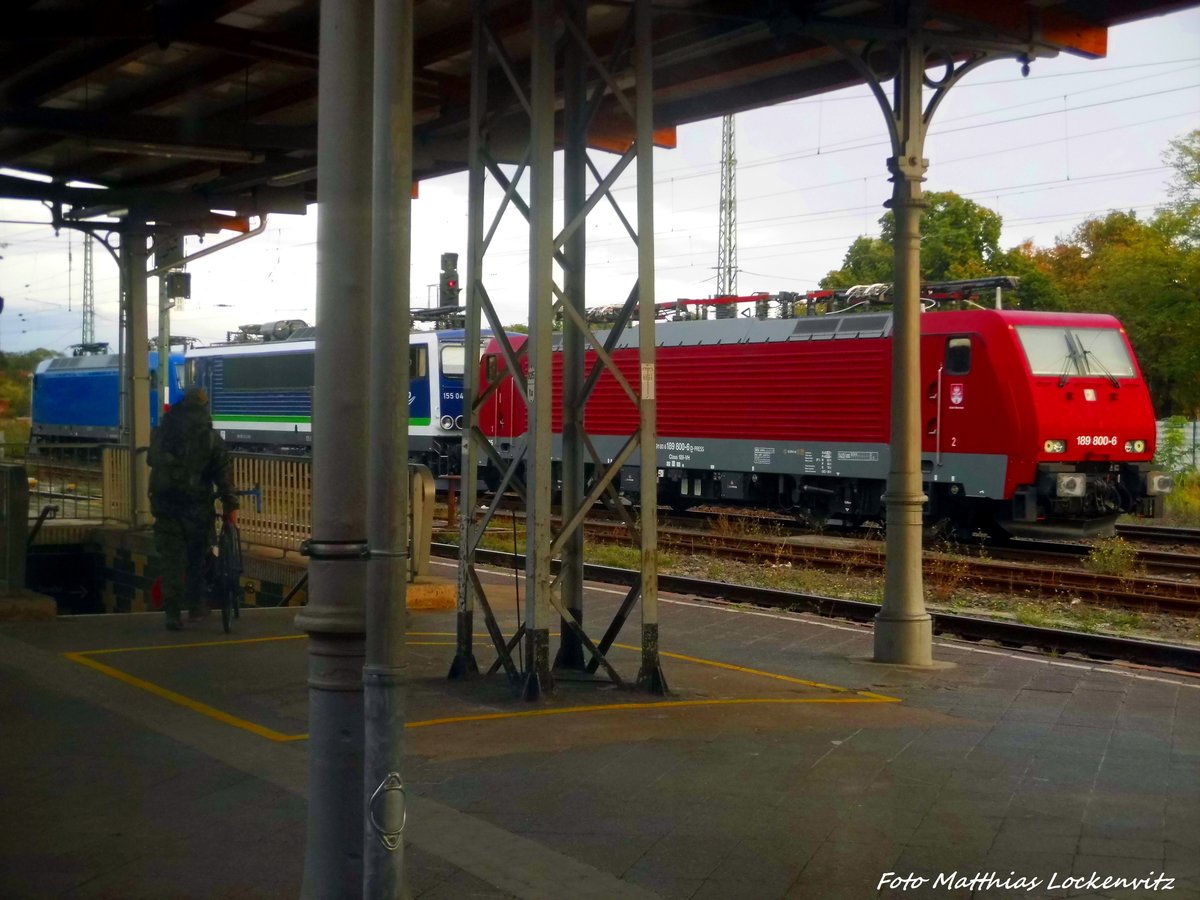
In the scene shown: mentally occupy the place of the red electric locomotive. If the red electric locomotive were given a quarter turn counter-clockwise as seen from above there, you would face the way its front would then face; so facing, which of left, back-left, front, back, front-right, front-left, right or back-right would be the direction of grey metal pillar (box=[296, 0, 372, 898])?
back-right

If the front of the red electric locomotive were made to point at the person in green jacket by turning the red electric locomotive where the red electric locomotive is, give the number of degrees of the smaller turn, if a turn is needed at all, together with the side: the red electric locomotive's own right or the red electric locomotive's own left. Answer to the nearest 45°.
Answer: approximately 90° to the red electric locomotive's own right

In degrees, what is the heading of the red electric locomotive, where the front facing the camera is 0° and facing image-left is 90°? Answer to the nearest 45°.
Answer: approximately 315°

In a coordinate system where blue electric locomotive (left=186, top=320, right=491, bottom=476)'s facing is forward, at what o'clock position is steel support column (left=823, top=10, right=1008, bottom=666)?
The steel support column is roughly at 1 o'clock from the blue electric locomotive.

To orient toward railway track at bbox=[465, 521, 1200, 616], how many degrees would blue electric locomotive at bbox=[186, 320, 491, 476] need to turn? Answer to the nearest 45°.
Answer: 0° — it already faces it

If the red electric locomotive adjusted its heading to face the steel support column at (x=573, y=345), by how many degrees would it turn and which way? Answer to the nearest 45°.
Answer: approximately 45° to its right

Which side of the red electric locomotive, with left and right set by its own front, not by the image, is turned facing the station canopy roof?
right

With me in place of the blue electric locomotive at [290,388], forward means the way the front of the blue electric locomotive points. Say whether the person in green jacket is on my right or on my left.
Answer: on my right

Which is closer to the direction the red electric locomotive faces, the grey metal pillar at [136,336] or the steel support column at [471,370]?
the steel support column

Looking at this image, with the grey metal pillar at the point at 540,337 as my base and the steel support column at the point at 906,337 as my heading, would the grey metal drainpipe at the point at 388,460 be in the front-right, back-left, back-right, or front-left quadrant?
back-right

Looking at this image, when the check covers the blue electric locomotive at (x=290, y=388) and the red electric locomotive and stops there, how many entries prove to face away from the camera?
0

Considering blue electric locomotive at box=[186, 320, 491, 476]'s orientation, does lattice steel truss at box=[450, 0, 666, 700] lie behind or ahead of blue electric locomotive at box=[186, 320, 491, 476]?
ahead

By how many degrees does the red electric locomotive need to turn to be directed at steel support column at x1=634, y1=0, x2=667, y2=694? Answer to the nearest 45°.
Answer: approximately 45° to its right

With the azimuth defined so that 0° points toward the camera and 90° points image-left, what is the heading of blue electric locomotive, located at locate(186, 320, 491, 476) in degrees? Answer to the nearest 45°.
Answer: approximately 315°

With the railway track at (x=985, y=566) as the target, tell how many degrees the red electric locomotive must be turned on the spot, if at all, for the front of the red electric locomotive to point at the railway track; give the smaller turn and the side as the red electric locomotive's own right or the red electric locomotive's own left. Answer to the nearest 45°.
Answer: approximately 45° to the red electric locomotive's own right

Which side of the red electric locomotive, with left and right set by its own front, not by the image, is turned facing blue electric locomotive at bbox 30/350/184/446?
back
